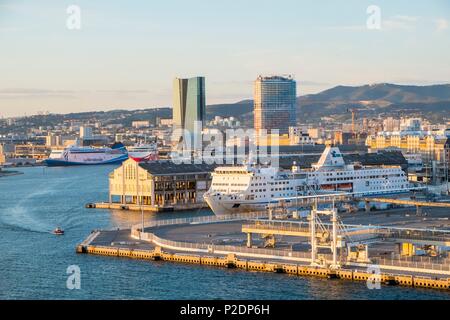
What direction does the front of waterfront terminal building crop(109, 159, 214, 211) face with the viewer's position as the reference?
facing the viewer and to the left of the viewer

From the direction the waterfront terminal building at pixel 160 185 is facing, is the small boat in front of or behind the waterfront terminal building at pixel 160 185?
in front

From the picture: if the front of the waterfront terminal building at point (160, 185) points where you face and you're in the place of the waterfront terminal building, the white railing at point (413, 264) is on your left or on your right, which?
on your left

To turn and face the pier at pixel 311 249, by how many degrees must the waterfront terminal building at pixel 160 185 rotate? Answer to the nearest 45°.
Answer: approximately 45° to its left

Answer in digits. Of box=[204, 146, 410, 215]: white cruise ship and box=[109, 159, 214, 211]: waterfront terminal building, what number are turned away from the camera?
0

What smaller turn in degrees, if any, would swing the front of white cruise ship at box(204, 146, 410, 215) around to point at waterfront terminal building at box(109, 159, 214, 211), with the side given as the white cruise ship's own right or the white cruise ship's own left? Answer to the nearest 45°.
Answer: approximately 45° to the white cruise ship's own right

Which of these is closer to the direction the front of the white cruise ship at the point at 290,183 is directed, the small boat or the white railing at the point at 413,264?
the small boat

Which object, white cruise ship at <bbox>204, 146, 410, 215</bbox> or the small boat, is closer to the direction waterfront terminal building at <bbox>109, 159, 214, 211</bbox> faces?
the small boat

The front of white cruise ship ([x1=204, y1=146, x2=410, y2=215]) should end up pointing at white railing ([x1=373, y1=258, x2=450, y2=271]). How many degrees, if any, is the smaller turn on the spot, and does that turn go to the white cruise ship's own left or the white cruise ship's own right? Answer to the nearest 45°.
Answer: approximately 45° to the white cruise ship's own left

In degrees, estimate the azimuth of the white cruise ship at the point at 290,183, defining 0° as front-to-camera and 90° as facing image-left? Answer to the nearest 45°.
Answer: approximately 45°

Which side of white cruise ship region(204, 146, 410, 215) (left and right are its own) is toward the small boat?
front

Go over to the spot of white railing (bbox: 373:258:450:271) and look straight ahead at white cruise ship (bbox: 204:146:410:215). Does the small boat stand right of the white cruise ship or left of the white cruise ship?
left

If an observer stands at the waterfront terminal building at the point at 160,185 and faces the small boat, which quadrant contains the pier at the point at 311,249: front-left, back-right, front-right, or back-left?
front-left
